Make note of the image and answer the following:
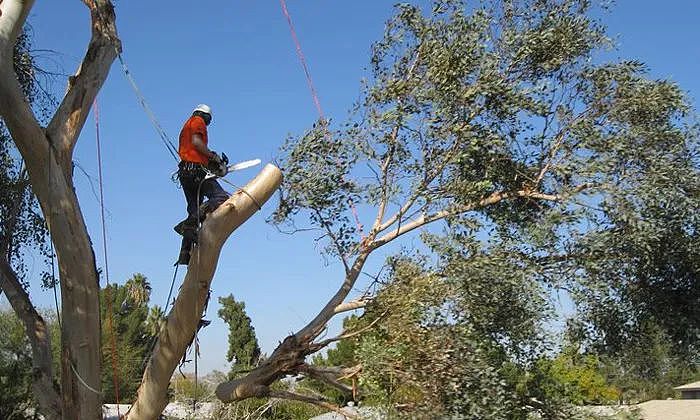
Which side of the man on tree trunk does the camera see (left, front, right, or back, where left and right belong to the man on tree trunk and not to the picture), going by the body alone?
right

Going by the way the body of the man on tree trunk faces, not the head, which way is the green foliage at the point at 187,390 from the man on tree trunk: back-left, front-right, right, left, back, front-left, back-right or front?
left

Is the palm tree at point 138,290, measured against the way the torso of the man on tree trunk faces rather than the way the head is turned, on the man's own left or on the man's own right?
on the man's own left

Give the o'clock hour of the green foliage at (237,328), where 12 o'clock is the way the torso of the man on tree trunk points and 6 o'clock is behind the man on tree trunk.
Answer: The green foliage is roughly at 9 o'clock from the man on tree trunk.
